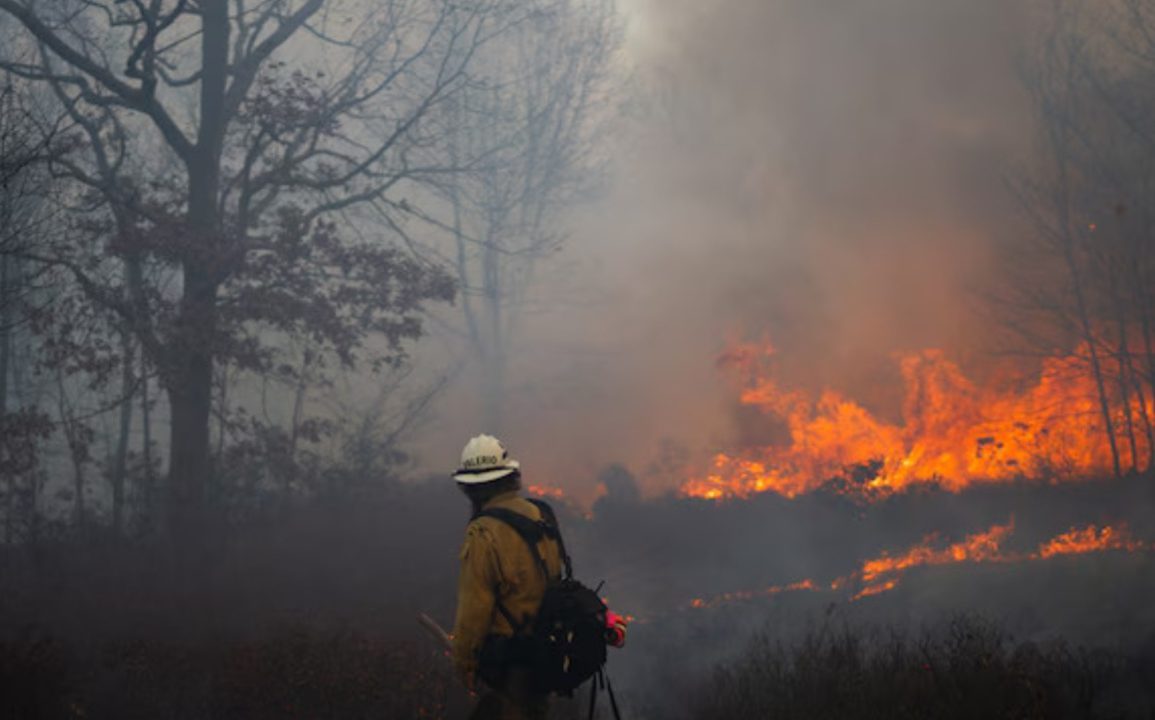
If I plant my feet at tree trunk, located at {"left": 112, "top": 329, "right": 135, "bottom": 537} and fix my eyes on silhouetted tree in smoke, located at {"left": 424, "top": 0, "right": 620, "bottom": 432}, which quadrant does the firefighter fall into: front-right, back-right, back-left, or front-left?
back-right

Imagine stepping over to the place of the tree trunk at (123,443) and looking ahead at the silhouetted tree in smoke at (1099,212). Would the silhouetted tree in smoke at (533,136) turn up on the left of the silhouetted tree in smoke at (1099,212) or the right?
left

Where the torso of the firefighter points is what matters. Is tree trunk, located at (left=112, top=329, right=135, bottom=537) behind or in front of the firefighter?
in front
